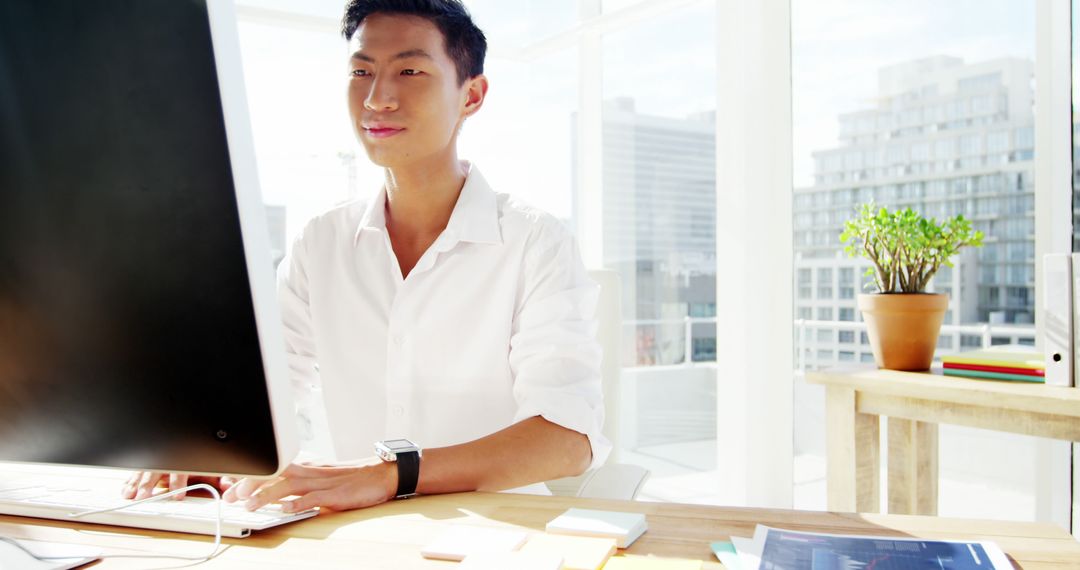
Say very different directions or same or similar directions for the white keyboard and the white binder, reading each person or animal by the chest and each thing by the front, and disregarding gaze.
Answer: very different directions

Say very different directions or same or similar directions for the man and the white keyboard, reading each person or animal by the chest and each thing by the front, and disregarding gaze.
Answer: very different directions

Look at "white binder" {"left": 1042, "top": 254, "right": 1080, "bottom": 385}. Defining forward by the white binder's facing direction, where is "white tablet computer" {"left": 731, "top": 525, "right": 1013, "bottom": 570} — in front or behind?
in front

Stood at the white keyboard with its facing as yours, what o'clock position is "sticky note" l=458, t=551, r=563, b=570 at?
The sticky note is roughly at 3 o'clock from the white keyboard.

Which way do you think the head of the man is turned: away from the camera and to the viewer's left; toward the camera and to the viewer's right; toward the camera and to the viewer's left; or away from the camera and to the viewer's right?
toward the camera and to the viewer's left

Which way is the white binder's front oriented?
toward the camera

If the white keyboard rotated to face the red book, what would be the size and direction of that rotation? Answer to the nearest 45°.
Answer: approximately 45° to its right

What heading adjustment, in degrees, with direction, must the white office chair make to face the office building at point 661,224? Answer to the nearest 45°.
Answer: approximately 135° to its right

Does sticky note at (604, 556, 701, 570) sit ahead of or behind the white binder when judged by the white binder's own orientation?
ahead

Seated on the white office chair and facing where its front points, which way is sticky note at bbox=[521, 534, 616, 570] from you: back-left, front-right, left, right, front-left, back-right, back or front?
front-left

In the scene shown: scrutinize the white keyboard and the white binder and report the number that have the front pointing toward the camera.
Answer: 1

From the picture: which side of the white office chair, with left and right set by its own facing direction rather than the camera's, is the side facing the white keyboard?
front

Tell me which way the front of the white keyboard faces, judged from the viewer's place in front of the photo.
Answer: facing away from the viewer and to the right of the viewer
